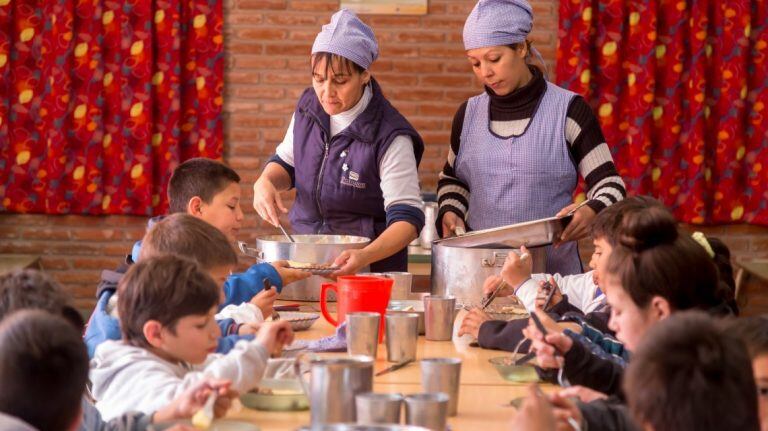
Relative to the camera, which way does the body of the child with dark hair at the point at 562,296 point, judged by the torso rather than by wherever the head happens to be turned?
to the viewer's left

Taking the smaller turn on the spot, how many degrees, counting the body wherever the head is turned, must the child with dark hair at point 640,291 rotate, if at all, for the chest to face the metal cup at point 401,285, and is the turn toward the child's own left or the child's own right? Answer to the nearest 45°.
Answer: approximately 45° to the child's own right

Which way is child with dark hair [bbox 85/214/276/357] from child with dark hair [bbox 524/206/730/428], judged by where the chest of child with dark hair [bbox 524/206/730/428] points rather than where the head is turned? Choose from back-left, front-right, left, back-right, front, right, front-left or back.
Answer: front

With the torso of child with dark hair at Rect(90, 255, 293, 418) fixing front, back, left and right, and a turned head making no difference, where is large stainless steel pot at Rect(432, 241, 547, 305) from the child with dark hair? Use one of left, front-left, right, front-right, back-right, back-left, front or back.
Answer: front-left

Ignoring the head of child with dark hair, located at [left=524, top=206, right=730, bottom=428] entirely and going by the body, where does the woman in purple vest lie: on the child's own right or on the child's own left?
on the child's own right

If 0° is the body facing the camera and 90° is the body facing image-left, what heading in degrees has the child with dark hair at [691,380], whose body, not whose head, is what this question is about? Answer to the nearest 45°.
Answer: approximately 135°

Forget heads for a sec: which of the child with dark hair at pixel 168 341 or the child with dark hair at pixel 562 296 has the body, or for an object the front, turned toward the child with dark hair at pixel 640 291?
the child with dark hair at pixel 168 341

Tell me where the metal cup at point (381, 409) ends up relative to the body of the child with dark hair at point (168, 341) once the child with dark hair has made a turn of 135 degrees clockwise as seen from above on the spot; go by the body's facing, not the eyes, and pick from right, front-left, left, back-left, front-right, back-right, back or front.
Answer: left

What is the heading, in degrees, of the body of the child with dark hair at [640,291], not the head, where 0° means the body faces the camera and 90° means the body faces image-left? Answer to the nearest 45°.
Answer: approximately 90°

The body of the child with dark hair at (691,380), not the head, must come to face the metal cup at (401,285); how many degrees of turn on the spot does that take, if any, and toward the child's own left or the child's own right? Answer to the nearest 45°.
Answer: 0° — they already face it

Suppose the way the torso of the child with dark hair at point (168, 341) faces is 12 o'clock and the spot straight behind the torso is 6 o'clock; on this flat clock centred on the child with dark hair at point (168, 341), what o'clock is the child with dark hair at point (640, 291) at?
the child with dark hair at point (640, 291) is roughly at 12 o'clock from the child with dark hair at point (168, 341).

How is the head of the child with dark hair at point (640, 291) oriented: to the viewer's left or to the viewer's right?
to the viewer's left

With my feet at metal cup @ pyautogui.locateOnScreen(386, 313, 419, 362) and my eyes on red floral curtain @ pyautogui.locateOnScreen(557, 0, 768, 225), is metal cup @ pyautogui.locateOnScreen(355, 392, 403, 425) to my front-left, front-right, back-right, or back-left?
back-right

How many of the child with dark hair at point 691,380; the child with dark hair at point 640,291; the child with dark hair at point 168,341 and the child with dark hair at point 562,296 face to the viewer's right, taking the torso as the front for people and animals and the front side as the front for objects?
1

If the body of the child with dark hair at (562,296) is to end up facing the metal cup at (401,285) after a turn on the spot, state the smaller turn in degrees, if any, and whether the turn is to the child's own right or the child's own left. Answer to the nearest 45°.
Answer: approximately 45° to the child's own right

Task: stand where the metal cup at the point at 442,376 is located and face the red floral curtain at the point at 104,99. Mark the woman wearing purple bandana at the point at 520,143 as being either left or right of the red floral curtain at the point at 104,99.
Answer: right

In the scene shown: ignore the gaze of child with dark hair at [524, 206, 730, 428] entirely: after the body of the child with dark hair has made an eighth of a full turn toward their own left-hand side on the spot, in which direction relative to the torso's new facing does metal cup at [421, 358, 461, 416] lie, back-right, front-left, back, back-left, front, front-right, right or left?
front
